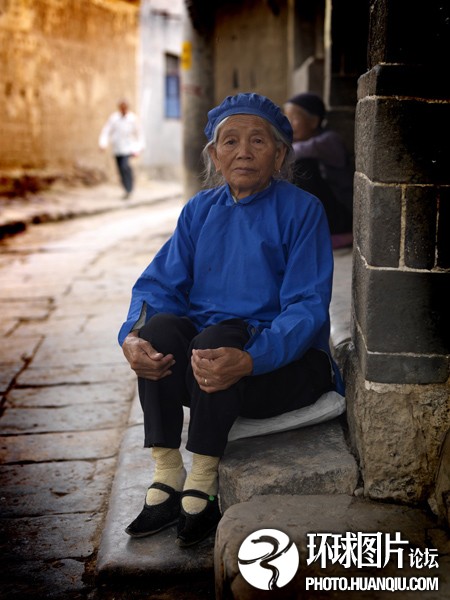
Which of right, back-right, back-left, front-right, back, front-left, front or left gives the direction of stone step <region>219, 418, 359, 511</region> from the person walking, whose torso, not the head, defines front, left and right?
front

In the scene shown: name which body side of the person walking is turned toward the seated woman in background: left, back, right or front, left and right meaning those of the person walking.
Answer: front

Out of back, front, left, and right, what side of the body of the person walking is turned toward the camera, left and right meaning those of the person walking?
front

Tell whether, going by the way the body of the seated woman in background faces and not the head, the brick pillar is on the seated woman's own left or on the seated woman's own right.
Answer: on the seated woman's own left

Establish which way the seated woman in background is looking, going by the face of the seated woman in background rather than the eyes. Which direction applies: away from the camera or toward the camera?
toward the camera

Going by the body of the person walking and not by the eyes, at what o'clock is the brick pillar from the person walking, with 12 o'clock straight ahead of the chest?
The brick pillar is roughly at 12 o'clock from the person walking.

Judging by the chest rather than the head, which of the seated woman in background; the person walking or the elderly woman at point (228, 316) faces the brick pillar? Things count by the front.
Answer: the person walking

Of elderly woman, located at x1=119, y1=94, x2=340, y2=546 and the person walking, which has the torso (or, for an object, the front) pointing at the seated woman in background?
the person walking

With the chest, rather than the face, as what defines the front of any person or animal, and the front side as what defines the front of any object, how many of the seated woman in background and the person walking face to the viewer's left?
1

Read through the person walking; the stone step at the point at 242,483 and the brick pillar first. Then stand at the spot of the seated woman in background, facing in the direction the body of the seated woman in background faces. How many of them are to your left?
2

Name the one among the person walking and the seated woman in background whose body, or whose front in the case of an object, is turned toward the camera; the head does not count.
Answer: the person walking

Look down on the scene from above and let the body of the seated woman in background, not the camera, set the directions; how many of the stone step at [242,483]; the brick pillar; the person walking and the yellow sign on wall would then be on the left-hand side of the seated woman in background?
2

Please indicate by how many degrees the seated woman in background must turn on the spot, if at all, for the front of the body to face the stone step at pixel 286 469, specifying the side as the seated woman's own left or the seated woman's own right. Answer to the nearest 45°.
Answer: approximately 90° to the seated woman's own left

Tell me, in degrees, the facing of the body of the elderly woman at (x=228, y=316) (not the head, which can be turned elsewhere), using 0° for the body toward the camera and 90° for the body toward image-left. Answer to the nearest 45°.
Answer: approximately 45°

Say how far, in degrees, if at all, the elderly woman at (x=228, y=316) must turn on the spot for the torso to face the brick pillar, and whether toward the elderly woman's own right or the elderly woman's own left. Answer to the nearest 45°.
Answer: approximately 90° to the elderly woman's own left

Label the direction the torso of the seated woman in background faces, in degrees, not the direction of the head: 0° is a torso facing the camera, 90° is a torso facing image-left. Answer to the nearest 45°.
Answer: approximately 90°

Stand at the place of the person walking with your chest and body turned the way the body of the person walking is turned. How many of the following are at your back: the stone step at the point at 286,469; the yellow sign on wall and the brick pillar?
0

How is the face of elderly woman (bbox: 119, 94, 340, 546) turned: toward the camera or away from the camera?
toward the camera
